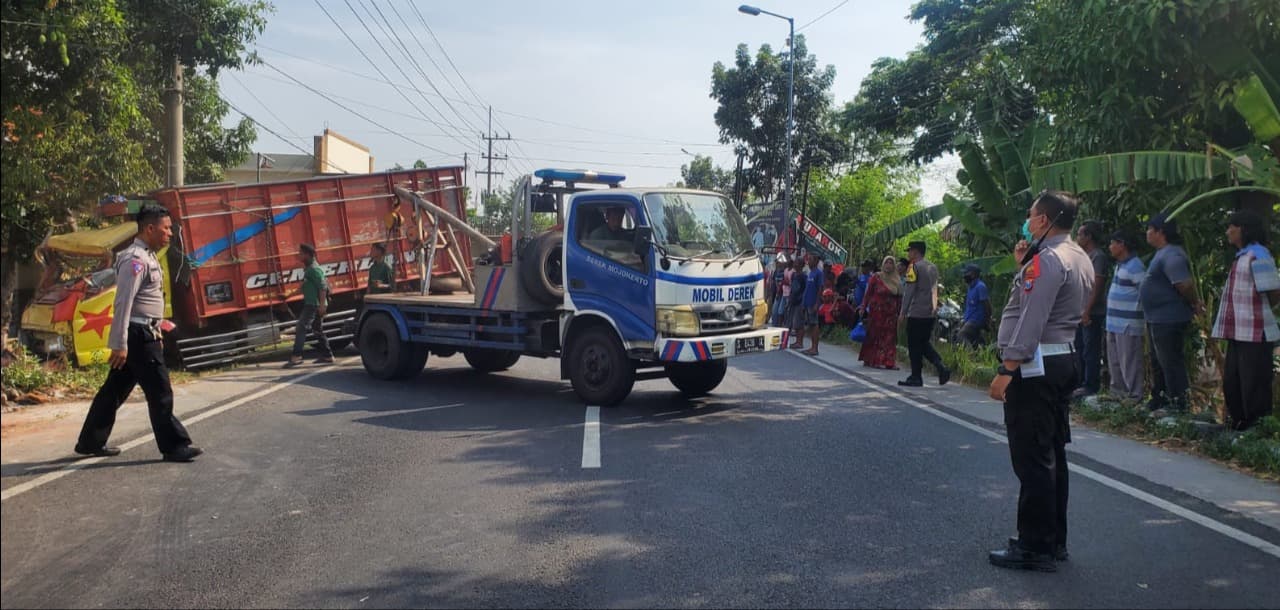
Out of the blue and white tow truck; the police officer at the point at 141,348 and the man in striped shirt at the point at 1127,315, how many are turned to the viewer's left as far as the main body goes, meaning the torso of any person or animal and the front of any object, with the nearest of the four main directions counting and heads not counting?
1

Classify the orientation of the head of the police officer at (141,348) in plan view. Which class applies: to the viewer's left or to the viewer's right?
to the viewer's right

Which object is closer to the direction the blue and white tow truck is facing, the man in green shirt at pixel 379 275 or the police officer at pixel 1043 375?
the police officer

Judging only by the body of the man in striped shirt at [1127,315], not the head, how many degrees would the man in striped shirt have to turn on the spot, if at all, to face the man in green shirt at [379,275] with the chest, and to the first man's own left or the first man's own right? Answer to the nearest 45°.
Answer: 0° — they already face them

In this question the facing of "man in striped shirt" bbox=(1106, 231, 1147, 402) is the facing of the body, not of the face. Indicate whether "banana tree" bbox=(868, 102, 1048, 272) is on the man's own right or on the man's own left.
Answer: on the man's own right

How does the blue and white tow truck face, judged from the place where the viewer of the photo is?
facing the viewer and to the right of the viewer

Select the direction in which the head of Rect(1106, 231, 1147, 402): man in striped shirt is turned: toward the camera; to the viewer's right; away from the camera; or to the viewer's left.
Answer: to the viewer's left

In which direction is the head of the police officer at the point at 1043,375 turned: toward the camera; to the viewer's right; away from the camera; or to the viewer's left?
to the viewer's left

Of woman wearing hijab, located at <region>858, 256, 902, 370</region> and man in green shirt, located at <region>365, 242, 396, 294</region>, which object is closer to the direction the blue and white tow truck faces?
the woman wearing hijab

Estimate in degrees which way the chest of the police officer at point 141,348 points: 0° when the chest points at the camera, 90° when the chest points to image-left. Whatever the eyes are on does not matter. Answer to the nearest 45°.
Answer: approximately 270°

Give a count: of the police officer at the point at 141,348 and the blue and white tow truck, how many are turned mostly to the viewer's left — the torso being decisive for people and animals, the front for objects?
0

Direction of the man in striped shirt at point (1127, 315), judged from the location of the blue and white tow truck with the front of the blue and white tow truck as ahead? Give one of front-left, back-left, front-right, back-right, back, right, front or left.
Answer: front-left

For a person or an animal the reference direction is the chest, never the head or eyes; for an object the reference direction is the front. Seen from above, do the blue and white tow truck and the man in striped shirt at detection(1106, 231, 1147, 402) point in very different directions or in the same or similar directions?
very different directions

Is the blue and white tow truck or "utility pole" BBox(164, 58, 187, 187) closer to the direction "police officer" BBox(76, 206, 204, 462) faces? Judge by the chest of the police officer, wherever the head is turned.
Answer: the blue and white tow truck

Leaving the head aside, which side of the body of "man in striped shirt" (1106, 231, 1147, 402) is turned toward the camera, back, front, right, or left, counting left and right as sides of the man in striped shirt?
left
